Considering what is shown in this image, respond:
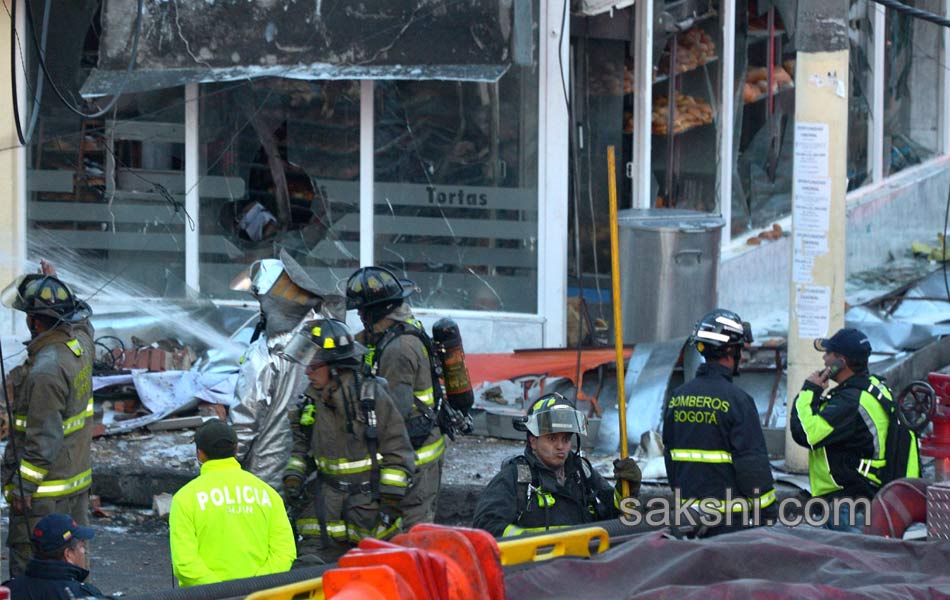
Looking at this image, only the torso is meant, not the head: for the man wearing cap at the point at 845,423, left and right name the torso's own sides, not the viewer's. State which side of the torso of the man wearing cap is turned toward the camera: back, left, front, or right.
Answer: left

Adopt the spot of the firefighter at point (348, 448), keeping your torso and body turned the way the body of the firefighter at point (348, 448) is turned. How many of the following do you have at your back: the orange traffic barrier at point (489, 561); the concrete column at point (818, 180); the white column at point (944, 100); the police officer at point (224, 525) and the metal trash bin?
3

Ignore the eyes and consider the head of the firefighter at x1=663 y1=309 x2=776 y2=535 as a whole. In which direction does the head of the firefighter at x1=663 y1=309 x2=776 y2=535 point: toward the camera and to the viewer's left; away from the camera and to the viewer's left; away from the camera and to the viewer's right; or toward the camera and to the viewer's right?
away from the camera and to the viewer's right

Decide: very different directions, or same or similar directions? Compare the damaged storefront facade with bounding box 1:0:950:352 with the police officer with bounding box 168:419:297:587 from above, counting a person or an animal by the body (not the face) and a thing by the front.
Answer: very different directions

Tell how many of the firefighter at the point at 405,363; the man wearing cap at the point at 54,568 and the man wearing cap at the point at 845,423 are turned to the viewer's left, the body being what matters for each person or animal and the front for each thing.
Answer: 2

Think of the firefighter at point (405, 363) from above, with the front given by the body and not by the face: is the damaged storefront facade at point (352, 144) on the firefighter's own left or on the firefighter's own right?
on the firefighter's own right

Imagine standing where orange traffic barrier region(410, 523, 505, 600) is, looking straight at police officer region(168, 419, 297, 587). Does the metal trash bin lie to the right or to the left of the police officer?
right

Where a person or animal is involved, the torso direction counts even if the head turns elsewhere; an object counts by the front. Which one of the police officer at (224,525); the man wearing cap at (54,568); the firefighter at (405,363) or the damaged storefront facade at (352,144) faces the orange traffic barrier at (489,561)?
the damaged storefront facade

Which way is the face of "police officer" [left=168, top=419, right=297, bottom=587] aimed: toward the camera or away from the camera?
away from the camera

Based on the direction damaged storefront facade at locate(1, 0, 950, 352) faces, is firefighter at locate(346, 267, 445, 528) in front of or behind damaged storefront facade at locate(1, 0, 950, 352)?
in front

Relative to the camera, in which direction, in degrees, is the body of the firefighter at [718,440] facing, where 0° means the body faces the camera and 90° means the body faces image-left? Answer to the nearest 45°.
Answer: approximately 225°
